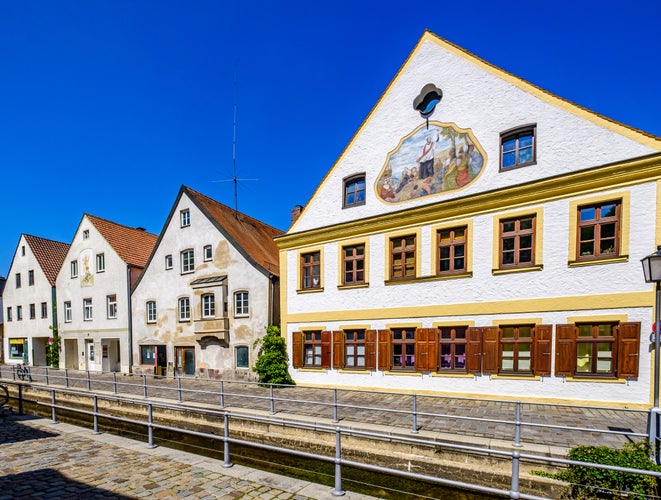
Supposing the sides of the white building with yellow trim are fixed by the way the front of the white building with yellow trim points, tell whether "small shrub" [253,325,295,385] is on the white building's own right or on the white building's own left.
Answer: on the white building's own right

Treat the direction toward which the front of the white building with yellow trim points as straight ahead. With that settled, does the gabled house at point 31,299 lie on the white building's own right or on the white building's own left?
on the white building's own right

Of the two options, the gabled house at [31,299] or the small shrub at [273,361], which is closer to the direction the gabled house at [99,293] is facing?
the small shrub

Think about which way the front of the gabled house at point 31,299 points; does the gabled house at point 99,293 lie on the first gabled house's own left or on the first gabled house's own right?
on the first gabled house's own left
